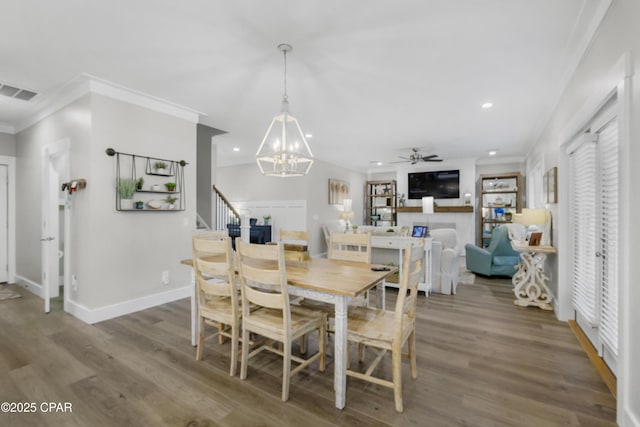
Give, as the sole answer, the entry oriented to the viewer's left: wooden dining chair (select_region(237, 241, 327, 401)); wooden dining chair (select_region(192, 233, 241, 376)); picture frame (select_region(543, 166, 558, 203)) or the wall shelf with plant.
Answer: the picture frame

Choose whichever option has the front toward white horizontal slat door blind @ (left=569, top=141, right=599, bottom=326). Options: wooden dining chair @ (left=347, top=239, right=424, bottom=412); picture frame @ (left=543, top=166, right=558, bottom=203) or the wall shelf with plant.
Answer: the wall shelf with plant

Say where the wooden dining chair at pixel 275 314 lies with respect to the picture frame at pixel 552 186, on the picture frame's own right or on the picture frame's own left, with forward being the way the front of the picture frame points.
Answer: on the picture frame's own left

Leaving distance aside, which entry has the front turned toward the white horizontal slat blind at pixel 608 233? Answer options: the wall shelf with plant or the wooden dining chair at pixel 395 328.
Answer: the wall shelf with plant

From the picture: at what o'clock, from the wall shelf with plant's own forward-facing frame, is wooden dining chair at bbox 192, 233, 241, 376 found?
The wooden dining chair is roughly at 1 o'clock from the wall shelf with plant.

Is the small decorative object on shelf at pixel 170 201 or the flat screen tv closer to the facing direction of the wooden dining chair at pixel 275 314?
the flat screen tv

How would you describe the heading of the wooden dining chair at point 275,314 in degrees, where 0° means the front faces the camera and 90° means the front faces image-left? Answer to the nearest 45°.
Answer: approximately 225°

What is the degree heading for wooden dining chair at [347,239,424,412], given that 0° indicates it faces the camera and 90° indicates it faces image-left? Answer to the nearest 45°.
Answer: approximately 135°

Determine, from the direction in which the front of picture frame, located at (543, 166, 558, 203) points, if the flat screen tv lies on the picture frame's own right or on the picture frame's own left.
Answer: on the picture frame's own right

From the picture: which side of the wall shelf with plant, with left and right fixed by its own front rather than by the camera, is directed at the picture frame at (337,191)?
left

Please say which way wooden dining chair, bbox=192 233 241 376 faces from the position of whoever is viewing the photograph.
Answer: facing away from the viewer and to the right of the viewer

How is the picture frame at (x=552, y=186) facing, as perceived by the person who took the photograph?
facing to the left of the viewer

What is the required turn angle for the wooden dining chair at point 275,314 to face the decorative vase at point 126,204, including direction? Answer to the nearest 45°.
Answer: approximately 90° to its left

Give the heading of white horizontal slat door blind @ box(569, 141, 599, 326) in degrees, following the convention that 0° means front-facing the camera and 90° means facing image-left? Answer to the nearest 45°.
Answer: approximately 45°
